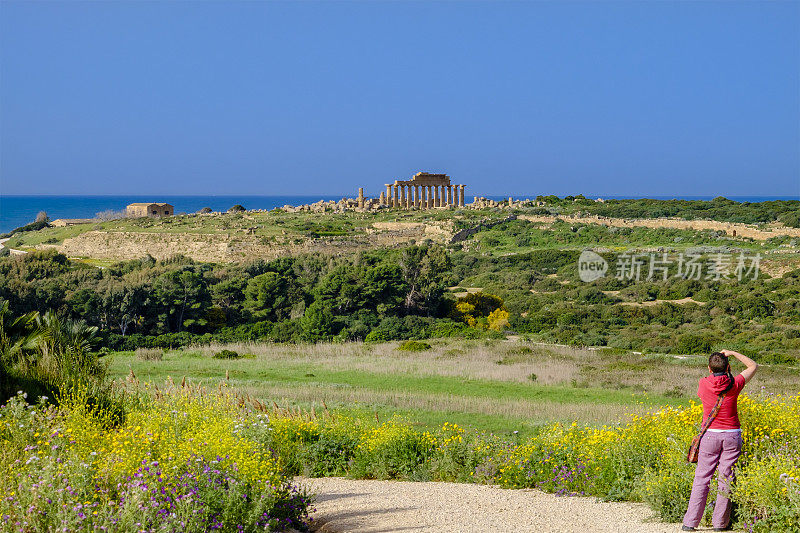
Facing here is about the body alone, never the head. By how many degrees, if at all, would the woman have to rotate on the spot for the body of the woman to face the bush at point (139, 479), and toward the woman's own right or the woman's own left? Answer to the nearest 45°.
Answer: approximately 135° to the woman's own left

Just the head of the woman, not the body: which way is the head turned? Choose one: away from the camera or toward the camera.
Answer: away from the camera

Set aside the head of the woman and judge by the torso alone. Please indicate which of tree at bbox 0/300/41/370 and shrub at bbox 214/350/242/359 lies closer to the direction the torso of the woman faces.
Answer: the shrub

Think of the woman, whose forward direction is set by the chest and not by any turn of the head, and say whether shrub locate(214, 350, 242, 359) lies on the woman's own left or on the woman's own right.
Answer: on the woman's own left

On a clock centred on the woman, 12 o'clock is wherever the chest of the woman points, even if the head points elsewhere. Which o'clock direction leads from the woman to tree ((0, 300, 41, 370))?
The tree is roughly at 9 o'clock from the woman.

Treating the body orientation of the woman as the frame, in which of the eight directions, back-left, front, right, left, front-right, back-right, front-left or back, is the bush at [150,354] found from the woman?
front-left

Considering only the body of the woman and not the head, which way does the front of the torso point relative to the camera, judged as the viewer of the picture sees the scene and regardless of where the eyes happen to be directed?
away from the camera

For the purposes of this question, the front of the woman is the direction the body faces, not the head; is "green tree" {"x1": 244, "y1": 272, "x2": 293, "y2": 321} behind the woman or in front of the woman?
in front

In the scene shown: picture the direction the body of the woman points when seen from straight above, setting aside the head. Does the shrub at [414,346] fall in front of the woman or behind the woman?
in front
